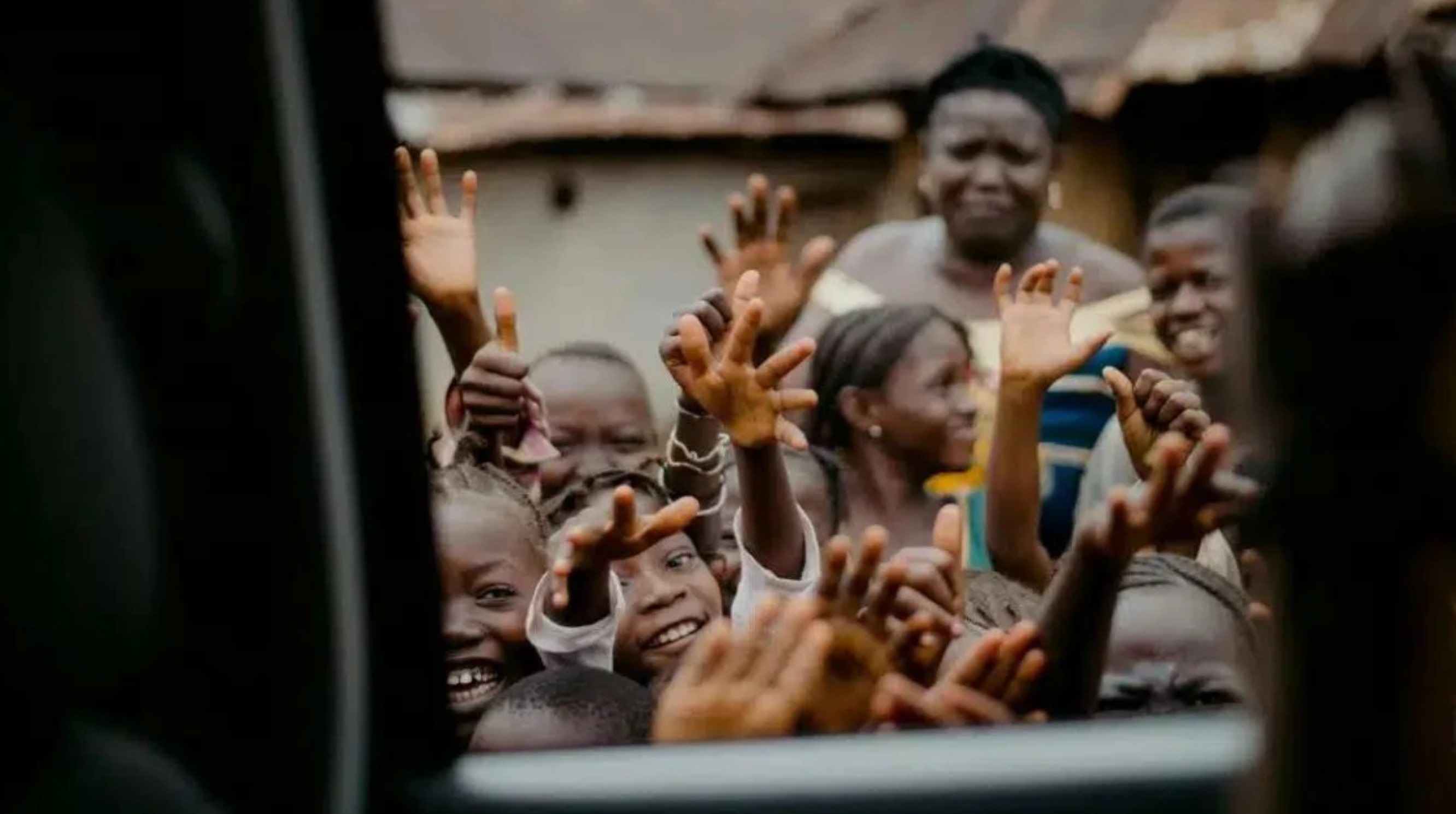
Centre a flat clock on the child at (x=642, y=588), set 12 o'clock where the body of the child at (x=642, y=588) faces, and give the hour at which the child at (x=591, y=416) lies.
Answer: the child at (x=591, y=416) is roughly at 6 o'clock from the child at (x=642, y=588).

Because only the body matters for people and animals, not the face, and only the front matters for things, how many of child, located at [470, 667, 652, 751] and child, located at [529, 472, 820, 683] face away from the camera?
0

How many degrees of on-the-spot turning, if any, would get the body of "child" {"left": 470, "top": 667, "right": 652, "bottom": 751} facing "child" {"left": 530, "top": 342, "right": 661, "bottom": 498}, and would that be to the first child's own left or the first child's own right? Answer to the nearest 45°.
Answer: approximately 135° to the first child's own right

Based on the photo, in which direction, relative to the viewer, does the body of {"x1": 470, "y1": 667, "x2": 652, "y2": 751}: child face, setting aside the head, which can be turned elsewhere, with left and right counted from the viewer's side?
facing the viewer and to the left of the viewer

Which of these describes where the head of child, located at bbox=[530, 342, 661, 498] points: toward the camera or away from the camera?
toward the camera

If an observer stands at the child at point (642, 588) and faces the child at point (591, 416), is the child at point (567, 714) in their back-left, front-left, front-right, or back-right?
back-left

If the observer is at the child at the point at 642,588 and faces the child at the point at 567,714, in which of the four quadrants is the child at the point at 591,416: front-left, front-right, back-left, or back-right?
back-right

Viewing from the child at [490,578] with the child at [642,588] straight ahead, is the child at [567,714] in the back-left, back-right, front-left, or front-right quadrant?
front-right

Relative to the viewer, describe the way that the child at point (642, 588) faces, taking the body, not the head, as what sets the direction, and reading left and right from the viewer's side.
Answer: facing the viewer
